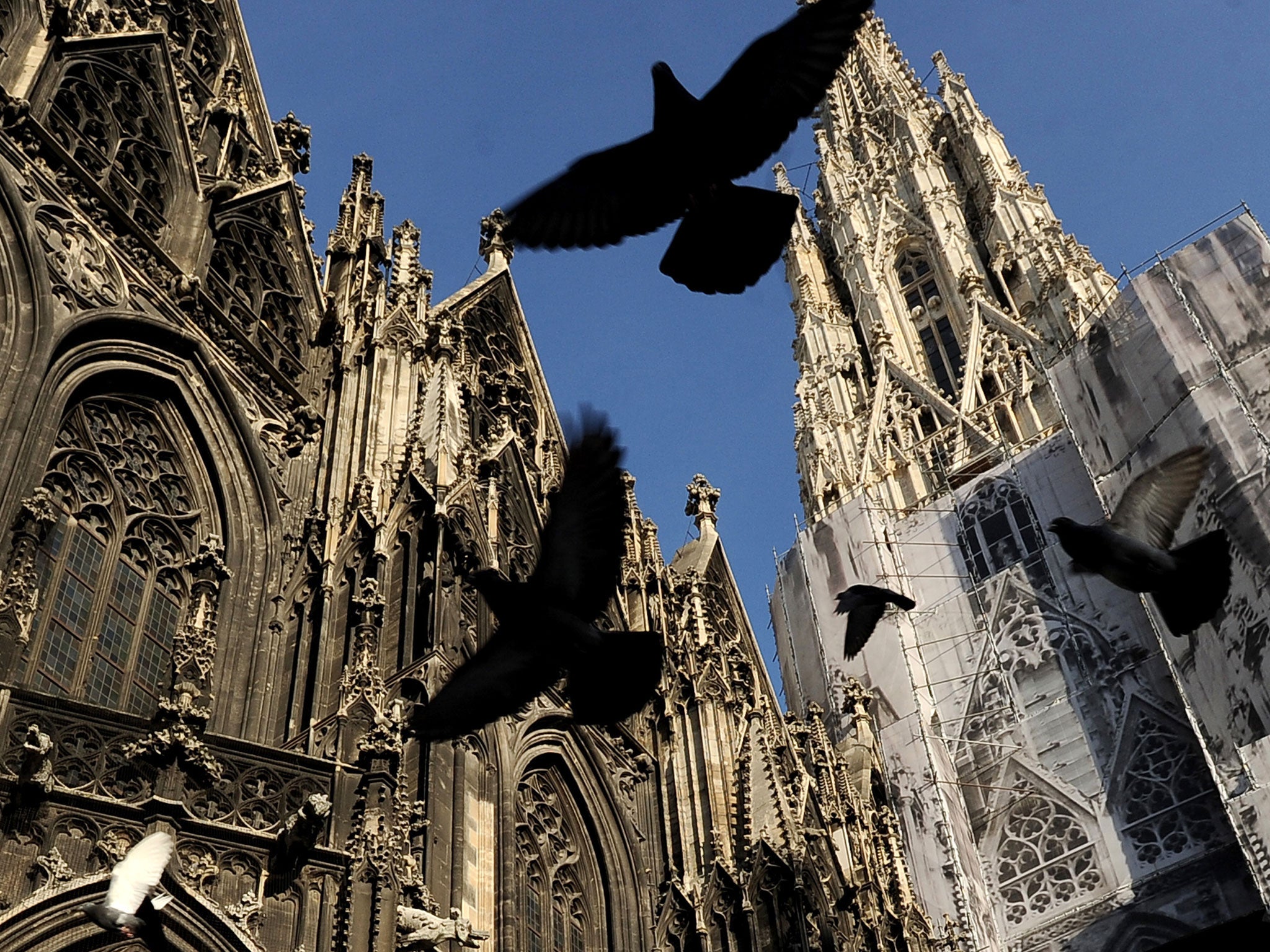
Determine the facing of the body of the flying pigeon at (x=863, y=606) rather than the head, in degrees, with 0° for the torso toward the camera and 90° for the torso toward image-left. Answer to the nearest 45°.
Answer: approximately 90°

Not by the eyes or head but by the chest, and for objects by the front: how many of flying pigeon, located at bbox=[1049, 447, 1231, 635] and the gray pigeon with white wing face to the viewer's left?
2

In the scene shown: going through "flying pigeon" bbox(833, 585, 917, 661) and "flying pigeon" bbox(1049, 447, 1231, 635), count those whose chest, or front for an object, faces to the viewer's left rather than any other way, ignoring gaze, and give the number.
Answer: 2

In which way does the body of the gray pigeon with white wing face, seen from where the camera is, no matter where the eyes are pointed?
to the viewer's left

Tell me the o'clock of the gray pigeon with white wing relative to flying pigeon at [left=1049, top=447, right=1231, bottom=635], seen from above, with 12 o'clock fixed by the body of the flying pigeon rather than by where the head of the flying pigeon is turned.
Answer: The gray pigeon with white wing is roughly at 11 o'clock from the flying pigeon.

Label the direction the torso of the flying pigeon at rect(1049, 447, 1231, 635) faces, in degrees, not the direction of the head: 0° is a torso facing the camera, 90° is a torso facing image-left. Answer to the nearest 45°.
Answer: approximately 90°

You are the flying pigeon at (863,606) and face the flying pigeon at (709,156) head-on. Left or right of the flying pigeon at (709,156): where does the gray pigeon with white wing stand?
right
